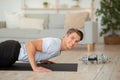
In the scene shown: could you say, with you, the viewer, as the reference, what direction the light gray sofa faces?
facing the viewer

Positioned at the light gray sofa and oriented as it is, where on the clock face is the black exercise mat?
The black exercise mat is roughly at 12 o'clock from the light gray sofa.

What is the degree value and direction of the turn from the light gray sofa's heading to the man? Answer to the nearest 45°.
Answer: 0° — it already faces them

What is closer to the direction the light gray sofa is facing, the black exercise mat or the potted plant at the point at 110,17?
the black exercise mat

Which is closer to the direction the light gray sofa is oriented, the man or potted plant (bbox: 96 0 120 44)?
the man

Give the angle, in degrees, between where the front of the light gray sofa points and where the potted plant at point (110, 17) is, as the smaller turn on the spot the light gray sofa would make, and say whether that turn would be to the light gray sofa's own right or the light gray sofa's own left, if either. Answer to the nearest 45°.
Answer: approximately 135° to the light gray sofa's own left

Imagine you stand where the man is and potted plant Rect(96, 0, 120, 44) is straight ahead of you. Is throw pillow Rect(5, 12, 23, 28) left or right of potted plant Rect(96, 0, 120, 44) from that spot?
left
